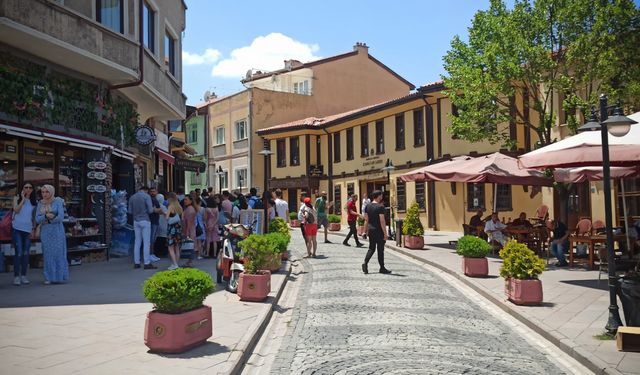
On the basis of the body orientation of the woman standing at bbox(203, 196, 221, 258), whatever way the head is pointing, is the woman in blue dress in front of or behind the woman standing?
behind

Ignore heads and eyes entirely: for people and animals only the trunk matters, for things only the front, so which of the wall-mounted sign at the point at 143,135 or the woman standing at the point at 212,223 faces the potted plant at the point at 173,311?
the wall-mounted sign

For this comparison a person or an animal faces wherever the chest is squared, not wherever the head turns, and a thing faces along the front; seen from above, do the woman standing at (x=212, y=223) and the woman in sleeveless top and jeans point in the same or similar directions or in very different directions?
very different directions

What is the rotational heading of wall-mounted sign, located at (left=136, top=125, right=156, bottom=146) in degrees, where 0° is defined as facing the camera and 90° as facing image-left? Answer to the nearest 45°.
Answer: approximately 0°

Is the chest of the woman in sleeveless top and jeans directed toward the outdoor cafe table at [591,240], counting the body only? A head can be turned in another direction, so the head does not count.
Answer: no

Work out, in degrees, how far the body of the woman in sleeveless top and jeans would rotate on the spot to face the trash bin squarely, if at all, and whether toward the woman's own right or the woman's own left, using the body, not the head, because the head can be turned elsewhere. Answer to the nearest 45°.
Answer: approximately 45° to the woman's own left
